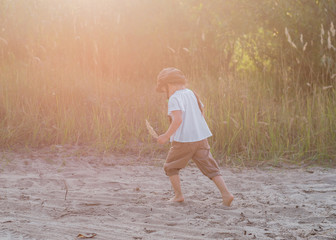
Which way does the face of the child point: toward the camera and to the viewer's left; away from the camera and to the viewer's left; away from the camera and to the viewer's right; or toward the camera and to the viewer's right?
away from the camera and to the viewer's left

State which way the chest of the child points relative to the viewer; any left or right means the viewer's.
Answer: facing away from the viewer and to the left of the viewer
